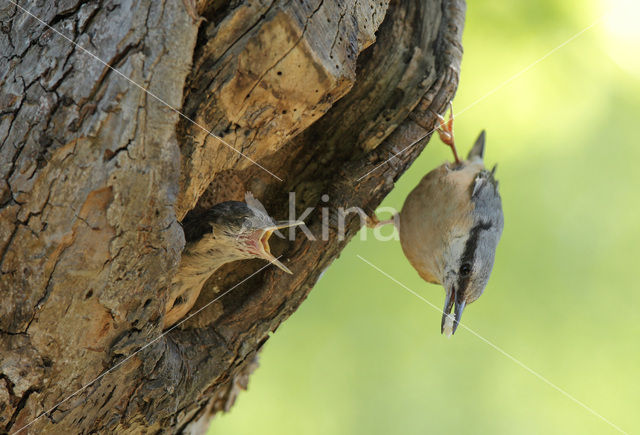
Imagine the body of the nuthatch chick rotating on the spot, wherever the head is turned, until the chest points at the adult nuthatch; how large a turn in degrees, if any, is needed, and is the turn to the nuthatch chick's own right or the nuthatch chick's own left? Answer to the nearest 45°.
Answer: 0° — it already faces it

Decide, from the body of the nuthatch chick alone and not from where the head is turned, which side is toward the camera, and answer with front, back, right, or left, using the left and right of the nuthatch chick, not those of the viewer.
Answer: right
